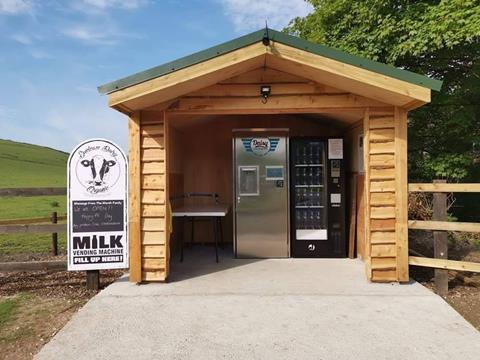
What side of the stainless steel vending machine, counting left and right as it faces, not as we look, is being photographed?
front

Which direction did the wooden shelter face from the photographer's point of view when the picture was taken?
facing the viewer

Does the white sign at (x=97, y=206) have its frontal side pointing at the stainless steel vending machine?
no

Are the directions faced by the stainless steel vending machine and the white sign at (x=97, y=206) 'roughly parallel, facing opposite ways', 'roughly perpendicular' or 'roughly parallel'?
roughly parallel

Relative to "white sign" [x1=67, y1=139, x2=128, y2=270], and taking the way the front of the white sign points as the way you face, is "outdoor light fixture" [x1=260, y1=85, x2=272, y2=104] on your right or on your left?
on your left

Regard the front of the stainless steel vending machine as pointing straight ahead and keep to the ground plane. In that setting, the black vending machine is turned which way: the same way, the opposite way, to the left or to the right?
the same way

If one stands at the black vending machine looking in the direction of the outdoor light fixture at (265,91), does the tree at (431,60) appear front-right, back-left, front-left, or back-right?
back-left

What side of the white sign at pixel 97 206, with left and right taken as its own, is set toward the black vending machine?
left

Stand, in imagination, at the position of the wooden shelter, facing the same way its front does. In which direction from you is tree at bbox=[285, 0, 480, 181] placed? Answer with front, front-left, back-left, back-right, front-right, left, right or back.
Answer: back-left

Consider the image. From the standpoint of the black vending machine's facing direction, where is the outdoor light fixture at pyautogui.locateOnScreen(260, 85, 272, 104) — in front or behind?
in front

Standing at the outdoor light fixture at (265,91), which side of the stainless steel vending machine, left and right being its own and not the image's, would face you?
front

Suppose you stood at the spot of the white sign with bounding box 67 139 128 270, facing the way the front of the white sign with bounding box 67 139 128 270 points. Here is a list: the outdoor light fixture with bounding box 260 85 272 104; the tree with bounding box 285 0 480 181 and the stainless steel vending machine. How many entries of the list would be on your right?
0

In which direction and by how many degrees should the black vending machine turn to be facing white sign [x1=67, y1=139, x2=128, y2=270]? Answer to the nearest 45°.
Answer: approximately 45° to its right

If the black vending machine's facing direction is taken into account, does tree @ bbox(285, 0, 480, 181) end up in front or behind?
behind

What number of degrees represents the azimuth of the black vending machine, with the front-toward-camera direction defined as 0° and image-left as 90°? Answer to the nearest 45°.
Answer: approximately 0°
